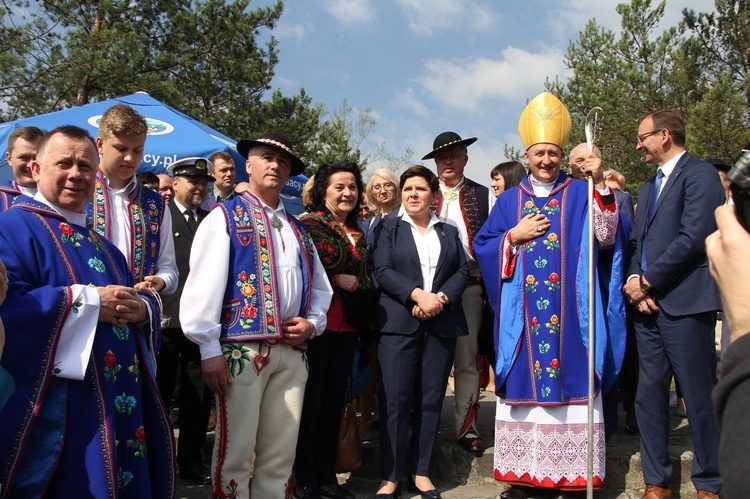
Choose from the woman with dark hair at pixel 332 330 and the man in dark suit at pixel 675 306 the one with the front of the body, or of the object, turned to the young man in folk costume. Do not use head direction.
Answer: the man in dark suit

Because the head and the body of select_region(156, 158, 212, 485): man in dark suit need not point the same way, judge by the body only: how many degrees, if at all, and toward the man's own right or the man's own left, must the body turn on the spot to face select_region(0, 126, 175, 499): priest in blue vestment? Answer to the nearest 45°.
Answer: approximately 45° to the man's own right

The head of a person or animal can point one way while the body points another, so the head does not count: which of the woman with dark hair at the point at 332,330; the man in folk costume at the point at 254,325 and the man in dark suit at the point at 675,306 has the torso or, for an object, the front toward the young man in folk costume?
the man in dark suit

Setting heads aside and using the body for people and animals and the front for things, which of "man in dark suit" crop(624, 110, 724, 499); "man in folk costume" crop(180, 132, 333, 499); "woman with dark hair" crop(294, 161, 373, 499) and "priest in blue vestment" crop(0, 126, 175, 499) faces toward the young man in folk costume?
the man in dark suit

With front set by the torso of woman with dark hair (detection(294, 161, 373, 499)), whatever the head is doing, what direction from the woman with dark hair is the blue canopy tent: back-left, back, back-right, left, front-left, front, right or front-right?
back

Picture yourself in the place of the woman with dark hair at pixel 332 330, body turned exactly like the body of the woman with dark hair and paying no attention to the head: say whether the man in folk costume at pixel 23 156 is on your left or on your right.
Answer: on your right

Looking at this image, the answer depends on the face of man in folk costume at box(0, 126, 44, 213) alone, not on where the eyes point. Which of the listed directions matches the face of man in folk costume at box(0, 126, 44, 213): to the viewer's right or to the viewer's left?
to the viewer's right

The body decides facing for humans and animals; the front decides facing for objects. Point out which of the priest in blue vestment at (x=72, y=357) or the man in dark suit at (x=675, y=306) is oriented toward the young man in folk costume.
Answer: the man in dark suit

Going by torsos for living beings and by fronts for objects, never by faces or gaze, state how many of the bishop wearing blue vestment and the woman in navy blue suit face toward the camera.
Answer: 2

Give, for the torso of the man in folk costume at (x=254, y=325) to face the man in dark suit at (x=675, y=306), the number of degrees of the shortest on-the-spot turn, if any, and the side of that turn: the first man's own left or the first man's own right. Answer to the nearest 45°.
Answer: approximately 45° to the first man's own left

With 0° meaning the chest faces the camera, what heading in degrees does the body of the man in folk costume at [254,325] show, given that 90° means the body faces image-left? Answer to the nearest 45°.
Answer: approximately 315°

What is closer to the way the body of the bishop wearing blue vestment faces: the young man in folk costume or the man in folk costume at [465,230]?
the young man in folk costume
